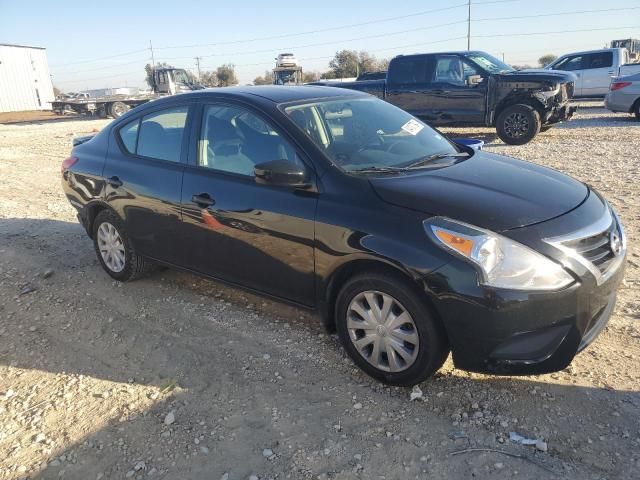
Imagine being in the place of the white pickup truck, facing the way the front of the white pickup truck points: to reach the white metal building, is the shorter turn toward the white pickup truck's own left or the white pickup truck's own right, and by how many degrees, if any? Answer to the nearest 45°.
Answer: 0° — it already faces it

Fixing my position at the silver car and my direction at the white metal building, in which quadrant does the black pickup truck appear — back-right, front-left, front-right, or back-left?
front-left

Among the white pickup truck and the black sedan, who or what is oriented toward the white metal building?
the white pickup truck

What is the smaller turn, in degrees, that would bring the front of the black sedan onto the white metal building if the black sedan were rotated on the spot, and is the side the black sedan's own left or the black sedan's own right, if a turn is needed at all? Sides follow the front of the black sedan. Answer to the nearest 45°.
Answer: approximately 180°

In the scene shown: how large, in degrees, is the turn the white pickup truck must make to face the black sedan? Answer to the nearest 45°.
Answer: approximately 90° to its left

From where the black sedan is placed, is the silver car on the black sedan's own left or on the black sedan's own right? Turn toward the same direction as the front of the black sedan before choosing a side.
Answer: on the black sedan's own left

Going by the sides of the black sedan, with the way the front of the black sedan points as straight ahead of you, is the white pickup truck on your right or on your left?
on your left

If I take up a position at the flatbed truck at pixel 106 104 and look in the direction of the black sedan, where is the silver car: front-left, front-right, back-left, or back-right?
front-left

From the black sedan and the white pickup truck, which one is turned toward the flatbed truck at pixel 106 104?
the white pickup truck

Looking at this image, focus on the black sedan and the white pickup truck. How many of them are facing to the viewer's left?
1

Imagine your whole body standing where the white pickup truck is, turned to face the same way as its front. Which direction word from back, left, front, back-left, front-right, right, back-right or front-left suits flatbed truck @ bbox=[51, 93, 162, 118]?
front

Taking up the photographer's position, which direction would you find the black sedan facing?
facing the viewer and to the right of the viewer

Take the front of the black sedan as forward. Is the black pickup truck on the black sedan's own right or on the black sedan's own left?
on the black sedan's own left

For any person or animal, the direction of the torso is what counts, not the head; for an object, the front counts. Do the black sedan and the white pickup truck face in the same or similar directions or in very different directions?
very different directions

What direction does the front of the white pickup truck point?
to the viewer's left
